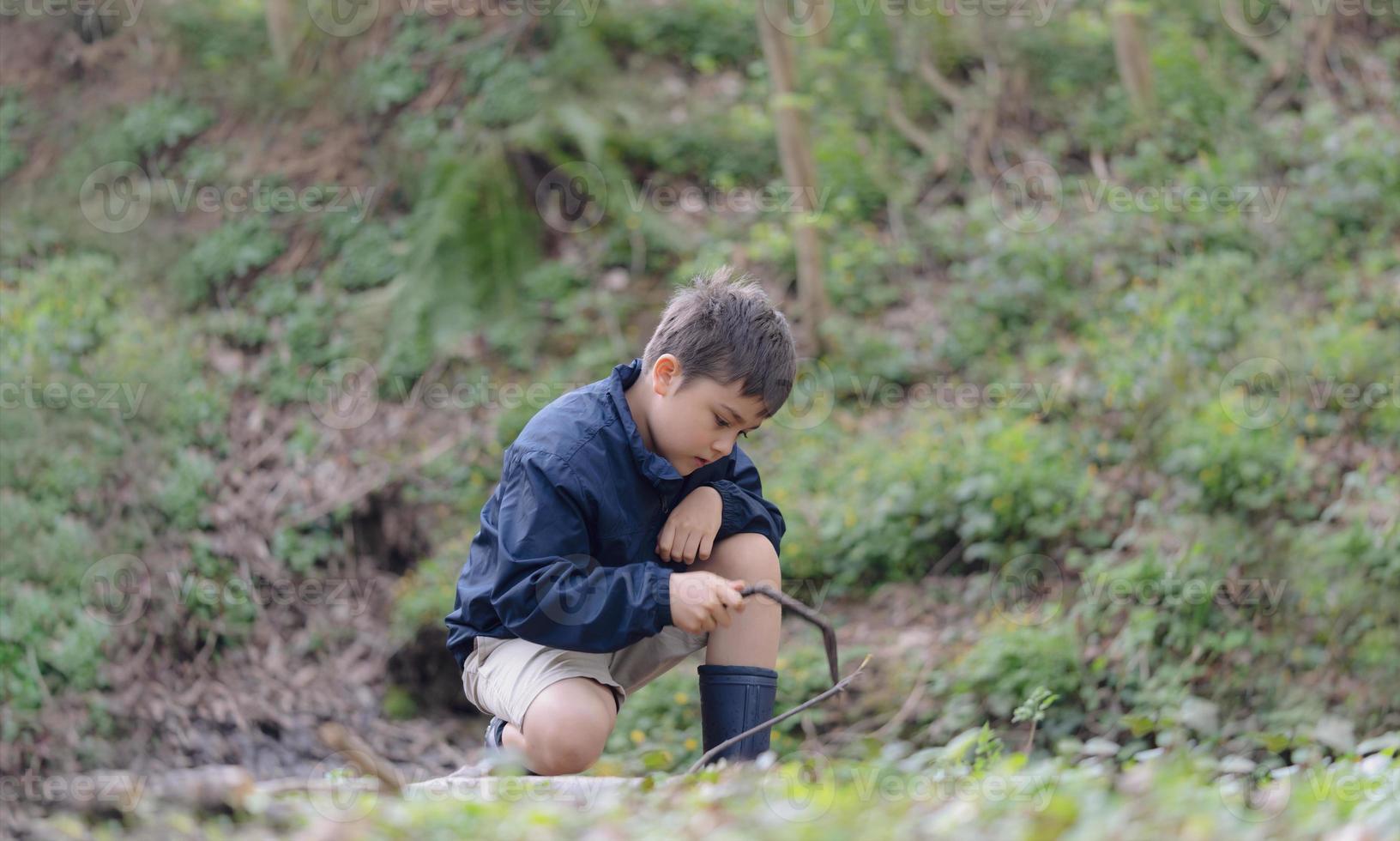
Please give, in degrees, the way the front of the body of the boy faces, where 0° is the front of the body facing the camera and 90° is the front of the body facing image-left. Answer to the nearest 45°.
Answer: approximately 315°

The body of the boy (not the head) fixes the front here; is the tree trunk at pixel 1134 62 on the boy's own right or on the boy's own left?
on the boy's own left

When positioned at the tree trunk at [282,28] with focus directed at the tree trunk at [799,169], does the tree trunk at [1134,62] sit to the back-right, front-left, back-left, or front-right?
front-left

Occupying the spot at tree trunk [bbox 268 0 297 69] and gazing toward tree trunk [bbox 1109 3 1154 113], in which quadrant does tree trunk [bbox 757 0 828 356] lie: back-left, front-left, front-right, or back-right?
front-right

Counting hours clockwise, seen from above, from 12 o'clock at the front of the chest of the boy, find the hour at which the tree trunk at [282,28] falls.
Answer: The tree trunk is roughly at 7 o'clock from the boy.
